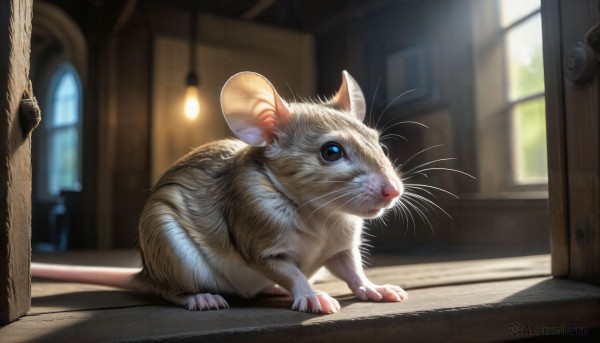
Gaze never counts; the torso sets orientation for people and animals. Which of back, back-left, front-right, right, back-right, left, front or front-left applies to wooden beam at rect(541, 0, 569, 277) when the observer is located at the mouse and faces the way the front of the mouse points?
front-left

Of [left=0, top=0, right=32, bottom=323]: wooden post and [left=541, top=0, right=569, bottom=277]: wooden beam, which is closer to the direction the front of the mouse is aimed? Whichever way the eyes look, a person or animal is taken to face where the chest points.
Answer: the wooden beam

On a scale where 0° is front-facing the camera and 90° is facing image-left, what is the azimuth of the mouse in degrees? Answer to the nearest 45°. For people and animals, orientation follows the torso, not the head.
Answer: approximately 315°

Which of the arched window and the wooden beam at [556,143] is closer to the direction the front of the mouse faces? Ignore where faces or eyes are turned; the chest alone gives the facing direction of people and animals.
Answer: the wooden beam

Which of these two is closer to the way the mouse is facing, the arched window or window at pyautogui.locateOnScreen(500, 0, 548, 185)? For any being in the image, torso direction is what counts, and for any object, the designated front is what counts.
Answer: the window

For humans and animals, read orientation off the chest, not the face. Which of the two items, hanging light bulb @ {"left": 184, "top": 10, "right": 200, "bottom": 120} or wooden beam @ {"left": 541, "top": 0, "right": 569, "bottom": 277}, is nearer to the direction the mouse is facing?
the wooden beam

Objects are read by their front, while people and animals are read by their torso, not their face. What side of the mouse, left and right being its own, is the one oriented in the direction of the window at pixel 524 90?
left

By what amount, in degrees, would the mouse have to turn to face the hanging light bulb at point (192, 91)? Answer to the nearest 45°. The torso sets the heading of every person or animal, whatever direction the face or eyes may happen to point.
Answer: approximately 135° to its left

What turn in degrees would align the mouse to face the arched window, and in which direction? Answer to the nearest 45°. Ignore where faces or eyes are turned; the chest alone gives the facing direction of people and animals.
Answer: approximately 135° to its left

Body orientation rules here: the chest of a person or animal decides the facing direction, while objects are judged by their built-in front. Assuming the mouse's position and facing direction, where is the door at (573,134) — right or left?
on its left
